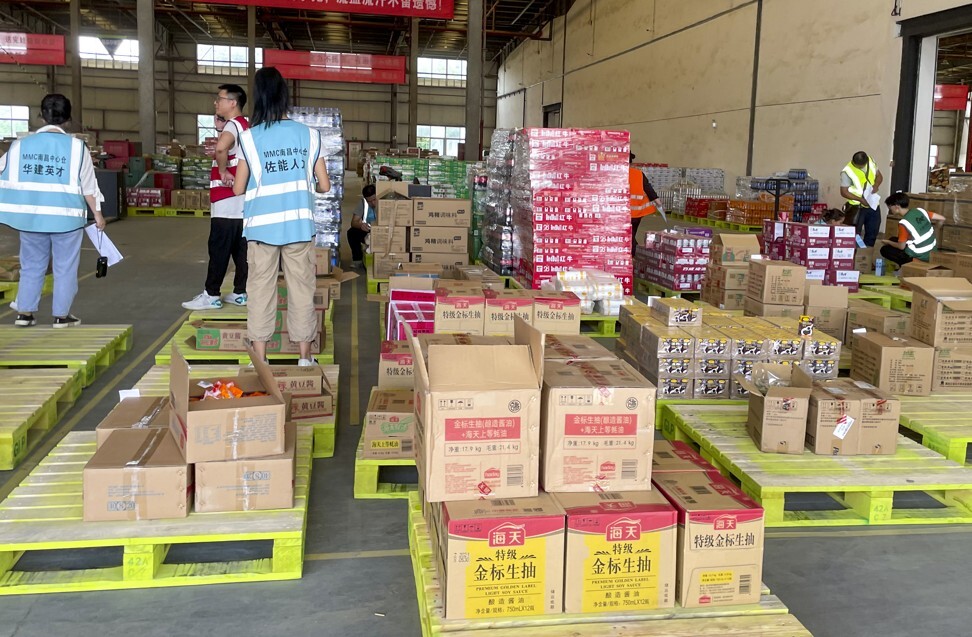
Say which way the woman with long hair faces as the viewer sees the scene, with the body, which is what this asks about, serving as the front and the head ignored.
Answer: away from the camera

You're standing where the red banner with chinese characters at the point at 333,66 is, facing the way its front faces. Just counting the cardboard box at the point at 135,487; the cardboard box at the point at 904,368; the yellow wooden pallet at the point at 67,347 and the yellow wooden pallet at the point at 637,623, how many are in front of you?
4

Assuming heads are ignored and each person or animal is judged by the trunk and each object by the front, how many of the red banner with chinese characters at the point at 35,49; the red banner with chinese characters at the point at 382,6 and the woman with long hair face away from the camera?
1

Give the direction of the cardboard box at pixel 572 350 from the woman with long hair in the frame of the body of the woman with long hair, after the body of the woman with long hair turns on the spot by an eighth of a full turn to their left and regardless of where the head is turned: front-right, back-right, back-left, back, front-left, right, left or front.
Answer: back

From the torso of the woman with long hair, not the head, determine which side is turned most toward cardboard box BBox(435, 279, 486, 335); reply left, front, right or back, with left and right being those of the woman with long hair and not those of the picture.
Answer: right

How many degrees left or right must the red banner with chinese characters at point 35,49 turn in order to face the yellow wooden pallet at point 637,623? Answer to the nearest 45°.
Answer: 0° — it already faces it

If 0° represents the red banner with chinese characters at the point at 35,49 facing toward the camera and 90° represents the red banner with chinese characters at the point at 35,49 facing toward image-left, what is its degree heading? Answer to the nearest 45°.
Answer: approximately 0°

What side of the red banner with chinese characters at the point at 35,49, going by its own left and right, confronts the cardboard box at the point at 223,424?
front

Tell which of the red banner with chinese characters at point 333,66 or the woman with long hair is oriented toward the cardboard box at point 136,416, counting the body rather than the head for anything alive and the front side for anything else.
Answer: the red banner with chinese characters

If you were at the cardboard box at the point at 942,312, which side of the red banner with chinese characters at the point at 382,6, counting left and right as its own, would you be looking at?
front

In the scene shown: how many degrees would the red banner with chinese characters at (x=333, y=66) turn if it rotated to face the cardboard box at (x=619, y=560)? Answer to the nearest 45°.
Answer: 0° — it already faces it

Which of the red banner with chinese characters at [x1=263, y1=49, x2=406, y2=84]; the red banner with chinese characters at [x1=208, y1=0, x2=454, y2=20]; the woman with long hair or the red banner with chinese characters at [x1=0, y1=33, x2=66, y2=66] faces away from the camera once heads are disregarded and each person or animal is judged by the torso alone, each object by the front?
the woman with long hair
